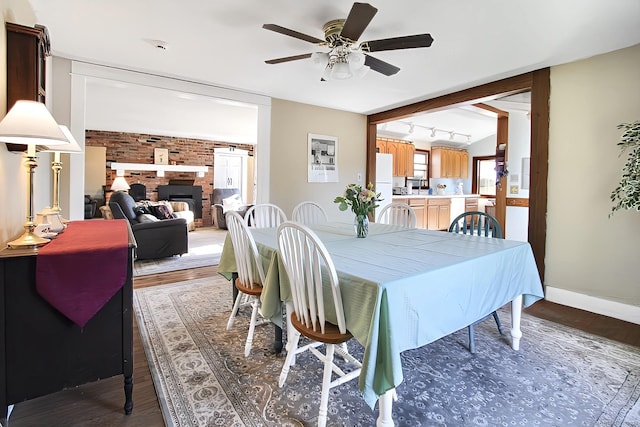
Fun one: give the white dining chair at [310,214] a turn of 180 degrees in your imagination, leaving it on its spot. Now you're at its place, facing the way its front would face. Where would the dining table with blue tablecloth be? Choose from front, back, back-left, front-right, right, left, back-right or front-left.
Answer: back-left

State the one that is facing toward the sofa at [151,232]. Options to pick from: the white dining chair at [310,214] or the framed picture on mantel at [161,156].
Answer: the framed picture on mantel

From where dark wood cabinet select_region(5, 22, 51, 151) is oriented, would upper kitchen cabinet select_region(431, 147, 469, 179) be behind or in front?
in front

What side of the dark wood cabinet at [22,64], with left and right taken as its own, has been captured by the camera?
right

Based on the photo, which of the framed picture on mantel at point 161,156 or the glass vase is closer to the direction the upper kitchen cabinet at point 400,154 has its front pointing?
the glass vase

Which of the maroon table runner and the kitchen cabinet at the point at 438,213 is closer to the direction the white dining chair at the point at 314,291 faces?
the kitchen cabinet

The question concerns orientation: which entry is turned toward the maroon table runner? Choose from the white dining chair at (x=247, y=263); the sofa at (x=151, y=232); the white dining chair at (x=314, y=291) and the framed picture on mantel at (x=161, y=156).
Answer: the framed picture on mantel

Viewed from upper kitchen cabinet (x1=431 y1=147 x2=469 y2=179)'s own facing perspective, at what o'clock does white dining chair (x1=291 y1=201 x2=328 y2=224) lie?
The white dining chair is roughly at 2 o'clock from the upper kitchen cabinet.

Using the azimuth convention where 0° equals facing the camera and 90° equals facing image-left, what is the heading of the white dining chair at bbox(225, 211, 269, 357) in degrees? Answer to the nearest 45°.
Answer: approximately 225°

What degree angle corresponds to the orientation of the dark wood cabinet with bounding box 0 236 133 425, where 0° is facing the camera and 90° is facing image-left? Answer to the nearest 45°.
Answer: approximately 270°
